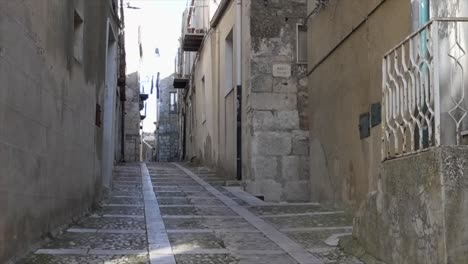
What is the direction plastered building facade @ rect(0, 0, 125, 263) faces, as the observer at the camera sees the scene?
facing to the right of the viewer

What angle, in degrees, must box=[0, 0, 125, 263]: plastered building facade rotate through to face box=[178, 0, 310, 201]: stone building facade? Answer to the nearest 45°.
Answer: approximately 45° to its left

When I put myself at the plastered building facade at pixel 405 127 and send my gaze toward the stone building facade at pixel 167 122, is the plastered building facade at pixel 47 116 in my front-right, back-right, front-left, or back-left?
front-left

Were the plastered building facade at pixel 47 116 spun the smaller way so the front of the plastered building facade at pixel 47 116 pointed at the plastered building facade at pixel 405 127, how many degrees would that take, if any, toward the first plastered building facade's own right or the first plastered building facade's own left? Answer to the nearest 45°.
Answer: approximately 45° to the first plastered building facade's own right

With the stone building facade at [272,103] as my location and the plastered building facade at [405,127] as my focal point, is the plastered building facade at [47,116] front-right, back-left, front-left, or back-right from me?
front-right

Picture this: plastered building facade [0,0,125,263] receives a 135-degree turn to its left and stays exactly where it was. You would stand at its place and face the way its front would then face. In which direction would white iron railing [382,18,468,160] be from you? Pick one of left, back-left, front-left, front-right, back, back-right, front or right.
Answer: back

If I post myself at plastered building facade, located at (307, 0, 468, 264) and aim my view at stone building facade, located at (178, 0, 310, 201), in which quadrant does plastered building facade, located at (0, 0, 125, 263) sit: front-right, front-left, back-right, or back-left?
front-left

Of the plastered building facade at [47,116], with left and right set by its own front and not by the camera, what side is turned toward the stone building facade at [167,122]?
left
